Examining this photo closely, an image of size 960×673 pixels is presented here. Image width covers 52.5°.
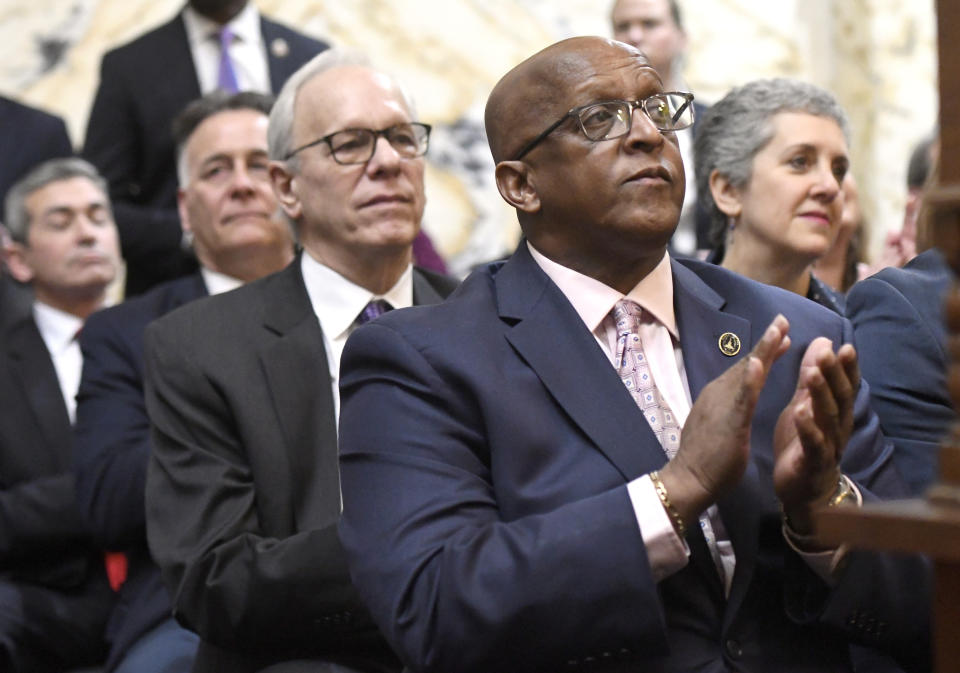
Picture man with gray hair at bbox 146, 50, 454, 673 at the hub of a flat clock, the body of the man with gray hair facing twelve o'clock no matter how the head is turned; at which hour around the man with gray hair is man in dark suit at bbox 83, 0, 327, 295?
The man in dark suit is roughly at 7 o'clock from the man with gray hair.

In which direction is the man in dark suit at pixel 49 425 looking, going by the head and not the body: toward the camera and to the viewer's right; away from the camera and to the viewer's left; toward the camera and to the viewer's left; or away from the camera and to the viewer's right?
toward the camera and to the viewer's right

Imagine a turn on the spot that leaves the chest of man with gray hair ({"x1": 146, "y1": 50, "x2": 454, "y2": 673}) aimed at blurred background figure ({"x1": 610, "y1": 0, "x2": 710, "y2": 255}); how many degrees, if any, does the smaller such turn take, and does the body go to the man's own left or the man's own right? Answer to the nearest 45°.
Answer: approximately 90° to the man's own left

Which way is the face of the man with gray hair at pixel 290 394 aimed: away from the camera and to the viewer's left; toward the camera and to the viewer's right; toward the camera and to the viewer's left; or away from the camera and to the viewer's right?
toward the camera and to the viewer's right
